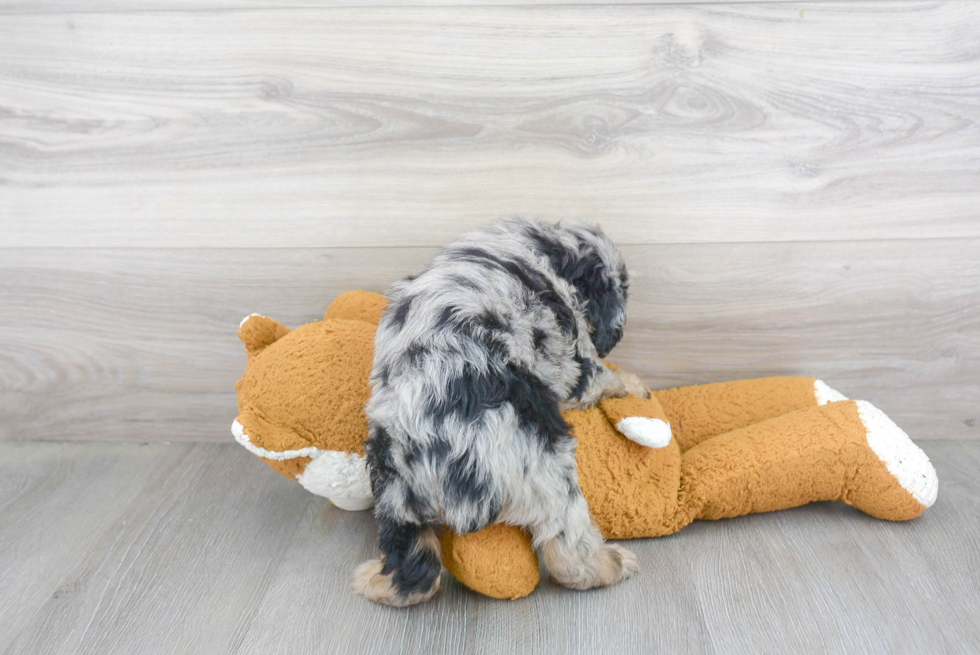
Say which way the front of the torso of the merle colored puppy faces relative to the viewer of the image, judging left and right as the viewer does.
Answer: facing away from the viewer and to the right of the viewer
